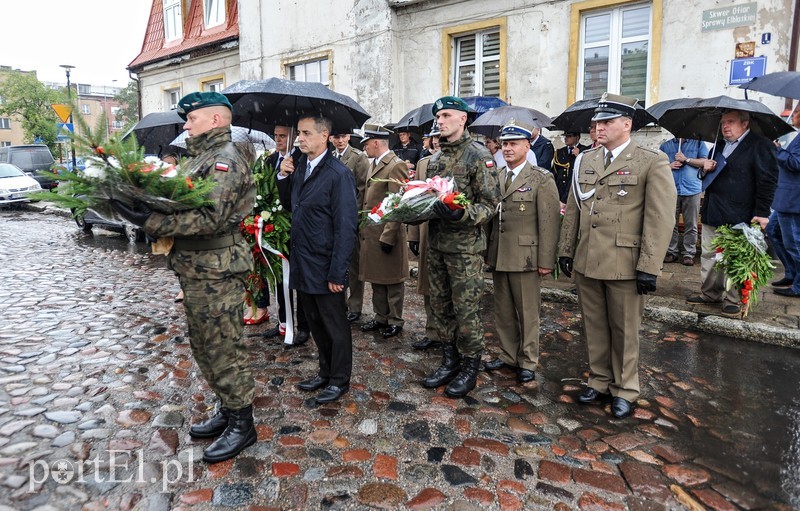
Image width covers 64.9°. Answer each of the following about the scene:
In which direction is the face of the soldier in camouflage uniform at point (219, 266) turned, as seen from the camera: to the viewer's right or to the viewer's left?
to the viewer's left

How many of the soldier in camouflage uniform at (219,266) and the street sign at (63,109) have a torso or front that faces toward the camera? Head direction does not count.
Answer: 1

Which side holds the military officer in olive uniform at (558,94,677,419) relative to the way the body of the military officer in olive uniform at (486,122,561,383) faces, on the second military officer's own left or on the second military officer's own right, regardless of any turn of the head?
on the second military officer's own left

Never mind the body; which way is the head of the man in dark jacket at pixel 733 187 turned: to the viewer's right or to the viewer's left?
to the viewer's left

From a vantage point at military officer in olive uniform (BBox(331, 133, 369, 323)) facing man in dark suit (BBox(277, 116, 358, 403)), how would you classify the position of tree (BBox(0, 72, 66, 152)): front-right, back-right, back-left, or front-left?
back-right

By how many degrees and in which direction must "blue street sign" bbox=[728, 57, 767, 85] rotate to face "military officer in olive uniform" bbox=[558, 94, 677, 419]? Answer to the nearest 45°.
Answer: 0° — it already faces them
